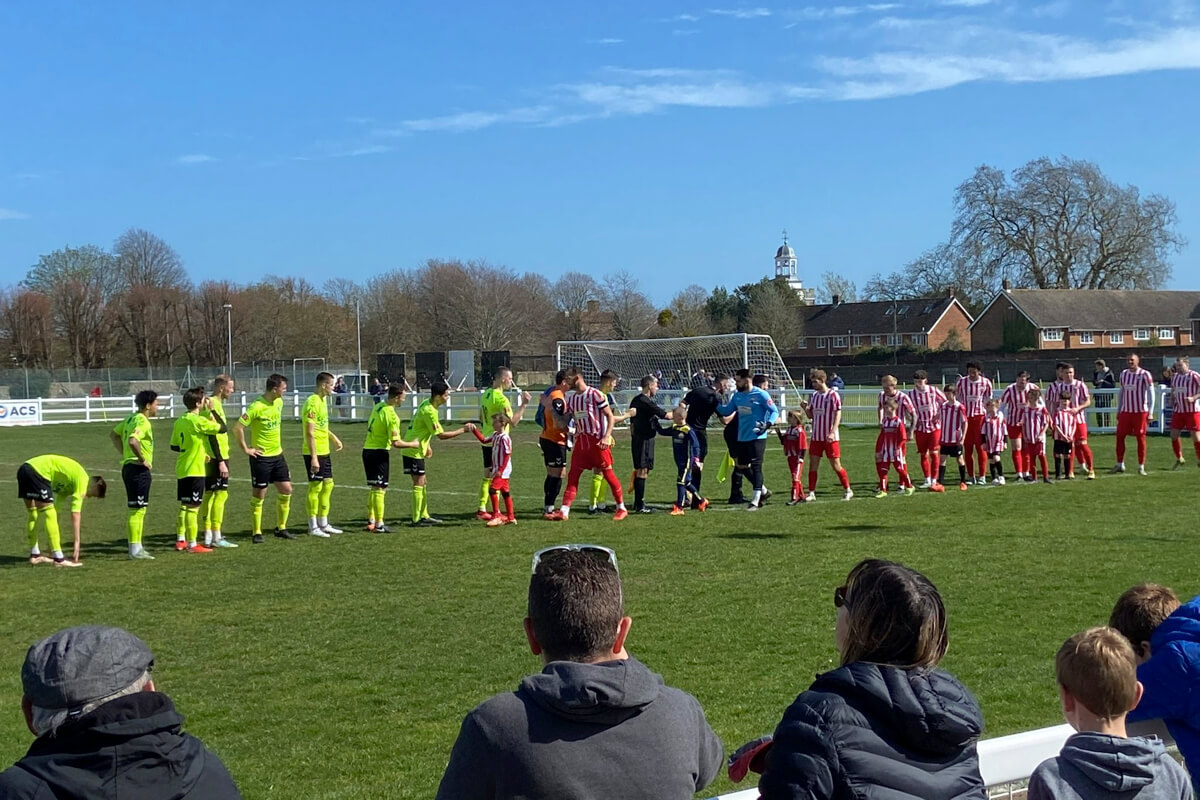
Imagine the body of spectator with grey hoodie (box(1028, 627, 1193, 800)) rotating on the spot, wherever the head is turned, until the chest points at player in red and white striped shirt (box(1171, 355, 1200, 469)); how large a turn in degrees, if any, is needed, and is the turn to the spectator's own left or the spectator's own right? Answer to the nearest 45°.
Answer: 0° — they already face them

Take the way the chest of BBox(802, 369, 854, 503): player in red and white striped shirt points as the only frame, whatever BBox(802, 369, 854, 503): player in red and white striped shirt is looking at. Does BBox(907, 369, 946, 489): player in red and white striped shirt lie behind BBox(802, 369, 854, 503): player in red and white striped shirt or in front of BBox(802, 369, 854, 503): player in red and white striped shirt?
behind

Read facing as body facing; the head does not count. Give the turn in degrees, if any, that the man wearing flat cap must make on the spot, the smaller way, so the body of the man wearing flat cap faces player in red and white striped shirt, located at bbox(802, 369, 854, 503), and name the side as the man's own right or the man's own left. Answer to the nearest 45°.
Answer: approximately 45° to the man's own right

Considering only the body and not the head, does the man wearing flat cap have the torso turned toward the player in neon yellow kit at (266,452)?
yes

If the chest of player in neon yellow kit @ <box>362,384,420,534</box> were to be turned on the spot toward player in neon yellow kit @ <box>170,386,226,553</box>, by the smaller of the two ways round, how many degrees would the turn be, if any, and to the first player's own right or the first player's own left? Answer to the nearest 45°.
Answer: approximately 135° to the first player's own left

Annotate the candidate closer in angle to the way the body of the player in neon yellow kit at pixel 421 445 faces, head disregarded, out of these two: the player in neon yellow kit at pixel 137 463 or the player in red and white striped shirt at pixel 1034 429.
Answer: the player in red and white striped shirt

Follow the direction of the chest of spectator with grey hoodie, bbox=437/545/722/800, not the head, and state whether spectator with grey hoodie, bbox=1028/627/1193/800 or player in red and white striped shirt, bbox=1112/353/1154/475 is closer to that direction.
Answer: the player in red and white striped shirt

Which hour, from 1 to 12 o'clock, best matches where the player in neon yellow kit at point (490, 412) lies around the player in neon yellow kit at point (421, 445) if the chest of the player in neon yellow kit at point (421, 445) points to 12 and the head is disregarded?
the player in neon yellow kit at point (490, 412) is roughly at 11 o'clock from the player in neon yellow kit at point (421, 445).

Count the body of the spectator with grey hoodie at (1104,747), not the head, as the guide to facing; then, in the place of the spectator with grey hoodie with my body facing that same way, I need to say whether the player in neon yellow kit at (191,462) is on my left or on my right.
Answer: on my left

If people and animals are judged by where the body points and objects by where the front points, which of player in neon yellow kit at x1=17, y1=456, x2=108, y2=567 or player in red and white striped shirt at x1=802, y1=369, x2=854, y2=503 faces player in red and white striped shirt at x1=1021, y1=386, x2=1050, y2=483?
the player in neon yellow kit

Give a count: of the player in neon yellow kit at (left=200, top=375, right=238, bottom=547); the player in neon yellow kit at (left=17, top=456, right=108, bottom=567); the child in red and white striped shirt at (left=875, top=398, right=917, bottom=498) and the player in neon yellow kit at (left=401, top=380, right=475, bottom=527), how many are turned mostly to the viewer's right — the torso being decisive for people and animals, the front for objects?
3

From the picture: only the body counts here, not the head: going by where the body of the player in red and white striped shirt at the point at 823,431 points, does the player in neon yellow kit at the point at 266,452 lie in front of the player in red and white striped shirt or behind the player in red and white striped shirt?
in front
